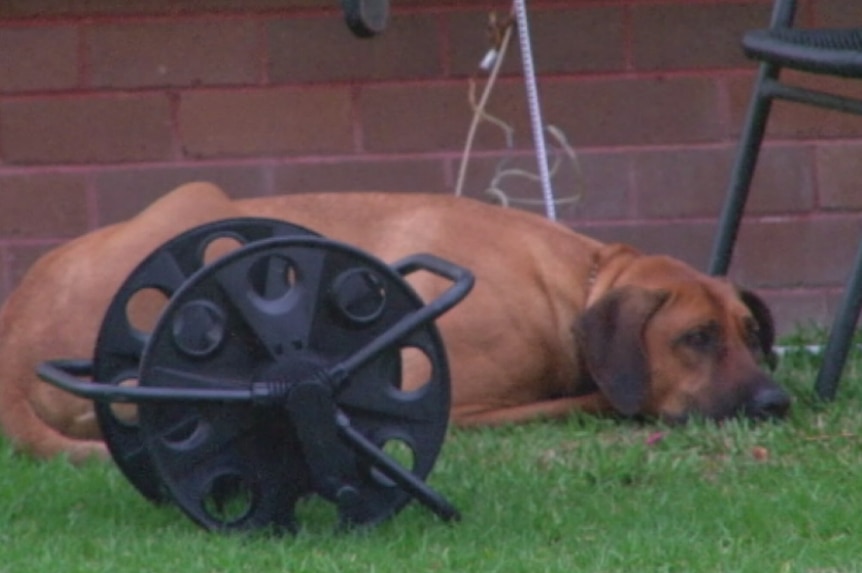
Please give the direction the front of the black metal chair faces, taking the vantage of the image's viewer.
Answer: facing the viewer and to the left of the viewer

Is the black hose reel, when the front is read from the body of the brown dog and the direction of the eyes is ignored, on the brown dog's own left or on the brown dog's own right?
on the brown dog's own right

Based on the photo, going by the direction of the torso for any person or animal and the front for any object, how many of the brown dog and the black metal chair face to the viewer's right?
1

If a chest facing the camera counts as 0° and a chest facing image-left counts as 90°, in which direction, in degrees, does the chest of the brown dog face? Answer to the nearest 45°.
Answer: approximately 270°

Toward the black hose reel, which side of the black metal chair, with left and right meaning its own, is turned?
front

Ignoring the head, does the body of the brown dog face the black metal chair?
yes

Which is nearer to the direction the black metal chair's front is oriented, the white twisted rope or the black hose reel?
the black hose reel
